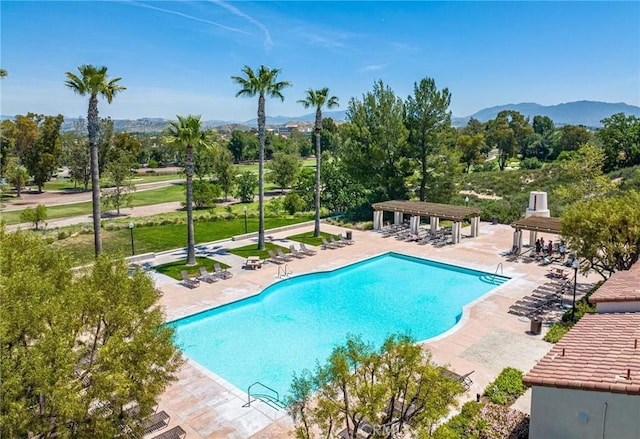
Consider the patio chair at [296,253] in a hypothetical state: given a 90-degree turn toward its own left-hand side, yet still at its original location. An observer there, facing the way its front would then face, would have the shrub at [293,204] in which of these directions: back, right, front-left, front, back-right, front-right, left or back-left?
front-left

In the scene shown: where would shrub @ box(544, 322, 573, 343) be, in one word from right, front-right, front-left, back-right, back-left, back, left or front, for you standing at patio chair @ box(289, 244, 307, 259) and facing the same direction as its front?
front

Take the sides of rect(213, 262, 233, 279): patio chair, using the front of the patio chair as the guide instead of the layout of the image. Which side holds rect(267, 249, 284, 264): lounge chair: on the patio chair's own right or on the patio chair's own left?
on the patio chair's own left

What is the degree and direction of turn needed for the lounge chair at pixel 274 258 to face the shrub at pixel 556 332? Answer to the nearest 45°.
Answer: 0° — it already faces it

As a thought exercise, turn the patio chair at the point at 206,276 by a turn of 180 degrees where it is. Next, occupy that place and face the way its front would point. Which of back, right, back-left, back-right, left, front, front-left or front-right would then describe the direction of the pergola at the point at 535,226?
back-right

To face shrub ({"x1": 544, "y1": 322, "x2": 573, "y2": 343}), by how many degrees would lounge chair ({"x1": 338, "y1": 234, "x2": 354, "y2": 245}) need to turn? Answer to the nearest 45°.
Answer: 0° — it already faces it

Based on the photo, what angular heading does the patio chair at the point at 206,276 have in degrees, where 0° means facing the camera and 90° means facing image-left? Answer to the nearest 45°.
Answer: approximately 315°

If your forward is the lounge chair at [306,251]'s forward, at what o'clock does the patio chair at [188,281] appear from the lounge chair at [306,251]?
The patio chair is roughly at 3 o'clock from the lounge chair.

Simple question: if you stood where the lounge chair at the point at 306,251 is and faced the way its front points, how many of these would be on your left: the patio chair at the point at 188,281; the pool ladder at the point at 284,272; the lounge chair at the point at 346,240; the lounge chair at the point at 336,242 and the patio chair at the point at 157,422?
2

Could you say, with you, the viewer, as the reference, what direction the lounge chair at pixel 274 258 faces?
facing the viewer and to the right of the viewer

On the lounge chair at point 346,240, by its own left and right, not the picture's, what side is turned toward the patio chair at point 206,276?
right

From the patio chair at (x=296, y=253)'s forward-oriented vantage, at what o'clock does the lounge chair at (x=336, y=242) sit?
The lounge chair is roughly at 9 o'clock from the patio chair.
